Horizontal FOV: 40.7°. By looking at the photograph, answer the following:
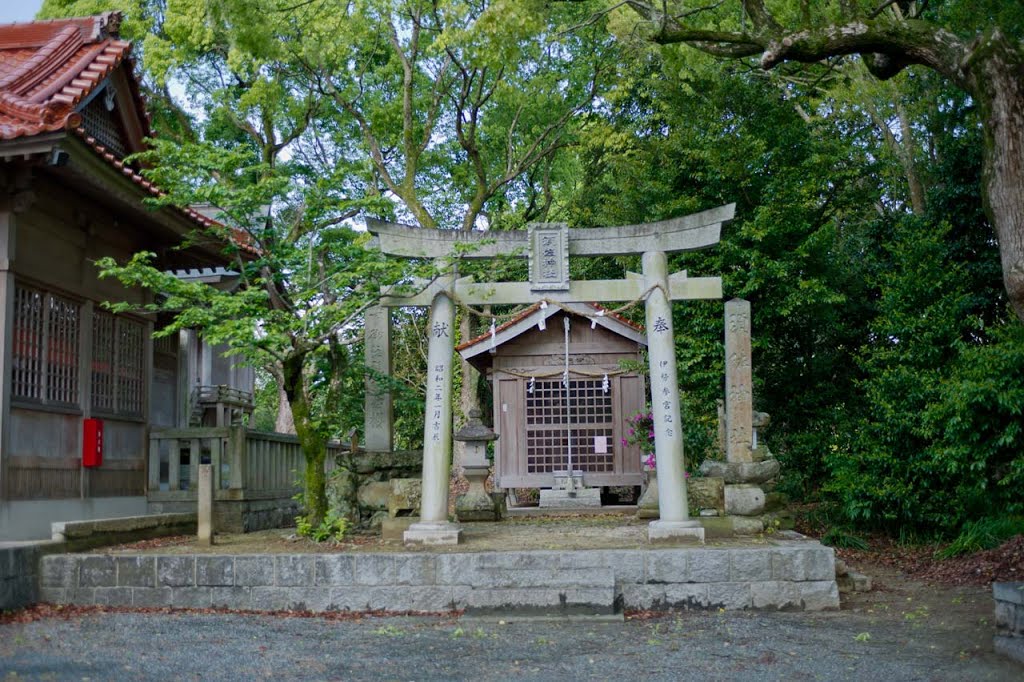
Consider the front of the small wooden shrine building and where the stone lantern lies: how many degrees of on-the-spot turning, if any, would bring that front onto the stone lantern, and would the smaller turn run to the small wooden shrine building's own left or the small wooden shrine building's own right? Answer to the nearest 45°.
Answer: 0° — it already faces it

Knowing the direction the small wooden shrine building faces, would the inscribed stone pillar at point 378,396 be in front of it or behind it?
in front

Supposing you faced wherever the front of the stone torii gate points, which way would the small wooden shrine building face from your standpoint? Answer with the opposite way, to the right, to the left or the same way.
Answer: the same way

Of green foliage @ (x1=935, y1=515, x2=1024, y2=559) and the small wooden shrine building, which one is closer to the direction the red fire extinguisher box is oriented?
the green foliage

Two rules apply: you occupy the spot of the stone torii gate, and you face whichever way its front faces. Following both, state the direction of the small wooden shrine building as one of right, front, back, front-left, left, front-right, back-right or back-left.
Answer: back

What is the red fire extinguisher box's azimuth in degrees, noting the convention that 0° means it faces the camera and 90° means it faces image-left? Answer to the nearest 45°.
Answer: approximately 315°

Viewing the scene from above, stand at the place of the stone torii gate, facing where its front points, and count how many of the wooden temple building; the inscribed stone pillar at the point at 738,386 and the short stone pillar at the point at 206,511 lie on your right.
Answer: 2

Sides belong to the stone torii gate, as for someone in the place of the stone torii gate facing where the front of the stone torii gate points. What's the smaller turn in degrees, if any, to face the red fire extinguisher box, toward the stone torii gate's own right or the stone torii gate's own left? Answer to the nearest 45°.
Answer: approximately 90° to the stone torii gate's own right

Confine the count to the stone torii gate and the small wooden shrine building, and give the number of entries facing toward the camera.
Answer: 2

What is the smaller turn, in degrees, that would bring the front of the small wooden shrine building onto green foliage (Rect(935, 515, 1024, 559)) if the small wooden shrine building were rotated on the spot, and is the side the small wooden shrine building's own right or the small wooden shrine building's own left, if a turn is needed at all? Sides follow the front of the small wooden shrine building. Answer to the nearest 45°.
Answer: approximately 45° to the small wooden shrine building's own left

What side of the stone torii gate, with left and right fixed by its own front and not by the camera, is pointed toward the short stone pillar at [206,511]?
right

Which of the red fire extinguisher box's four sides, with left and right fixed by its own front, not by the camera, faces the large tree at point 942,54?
front

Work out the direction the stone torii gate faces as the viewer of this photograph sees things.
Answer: facing the viewer

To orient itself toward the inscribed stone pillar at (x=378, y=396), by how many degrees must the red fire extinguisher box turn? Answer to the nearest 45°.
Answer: approximately 45° to its left

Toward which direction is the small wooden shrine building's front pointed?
toward the camera
